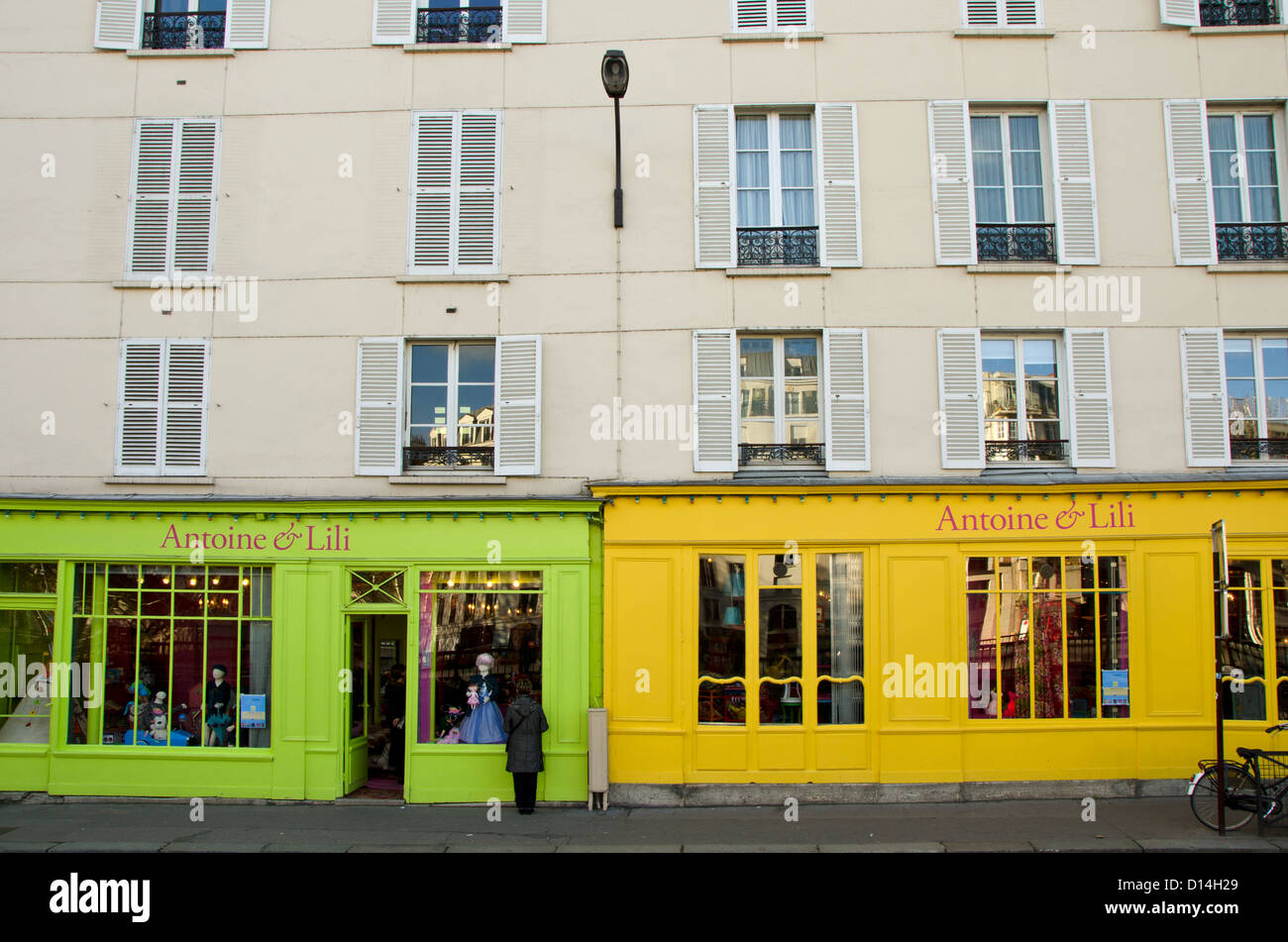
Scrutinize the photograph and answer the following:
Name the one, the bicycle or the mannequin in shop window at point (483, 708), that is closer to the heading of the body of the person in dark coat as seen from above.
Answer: the mannequin in shop window

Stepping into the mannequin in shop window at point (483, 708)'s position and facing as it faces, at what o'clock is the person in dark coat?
The person in dark coat is roughly at 11 o'clock from the mannequin in shop window.

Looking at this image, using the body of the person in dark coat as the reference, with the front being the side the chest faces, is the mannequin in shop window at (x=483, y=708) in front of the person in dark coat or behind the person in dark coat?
in front

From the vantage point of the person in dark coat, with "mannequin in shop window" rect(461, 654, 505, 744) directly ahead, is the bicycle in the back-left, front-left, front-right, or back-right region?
back-right

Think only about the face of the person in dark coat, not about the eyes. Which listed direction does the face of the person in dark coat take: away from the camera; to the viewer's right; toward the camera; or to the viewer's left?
away from the camera

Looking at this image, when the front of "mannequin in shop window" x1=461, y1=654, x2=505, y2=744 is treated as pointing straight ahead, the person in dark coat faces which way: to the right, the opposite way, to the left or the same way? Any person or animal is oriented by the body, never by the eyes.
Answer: the opposite way

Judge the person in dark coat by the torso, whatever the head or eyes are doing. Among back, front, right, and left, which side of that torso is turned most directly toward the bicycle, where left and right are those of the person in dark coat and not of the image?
right

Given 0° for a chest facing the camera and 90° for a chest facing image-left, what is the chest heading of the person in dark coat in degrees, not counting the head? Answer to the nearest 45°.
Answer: approximately 180°

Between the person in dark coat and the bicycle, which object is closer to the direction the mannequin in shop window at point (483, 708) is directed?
the person in dark coat

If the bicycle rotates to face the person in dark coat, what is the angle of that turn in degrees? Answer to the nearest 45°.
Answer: approximately 180°

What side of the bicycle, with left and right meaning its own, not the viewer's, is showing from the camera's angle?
right

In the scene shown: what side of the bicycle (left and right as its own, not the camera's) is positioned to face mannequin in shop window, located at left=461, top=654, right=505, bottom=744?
back
